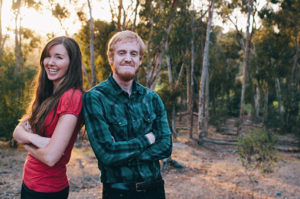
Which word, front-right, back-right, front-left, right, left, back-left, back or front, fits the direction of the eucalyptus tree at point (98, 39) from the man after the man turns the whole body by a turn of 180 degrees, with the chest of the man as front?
front

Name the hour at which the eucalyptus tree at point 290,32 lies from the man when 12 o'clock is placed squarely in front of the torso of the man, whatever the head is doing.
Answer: The eucalyptus tree is roughly at 7 o'clock from the man.

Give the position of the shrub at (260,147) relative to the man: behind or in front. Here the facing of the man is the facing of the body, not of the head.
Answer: behind

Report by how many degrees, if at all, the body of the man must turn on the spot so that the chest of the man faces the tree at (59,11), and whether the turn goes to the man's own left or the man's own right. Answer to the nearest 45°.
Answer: approximately 180°

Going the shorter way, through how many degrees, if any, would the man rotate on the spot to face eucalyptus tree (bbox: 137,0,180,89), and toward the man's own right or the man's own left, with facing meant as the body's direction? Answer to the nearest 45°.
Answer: approximately 180°

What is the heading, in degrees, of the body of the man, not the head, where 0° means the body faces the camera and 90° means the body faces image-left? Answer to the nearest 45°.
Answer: approximately 0°
